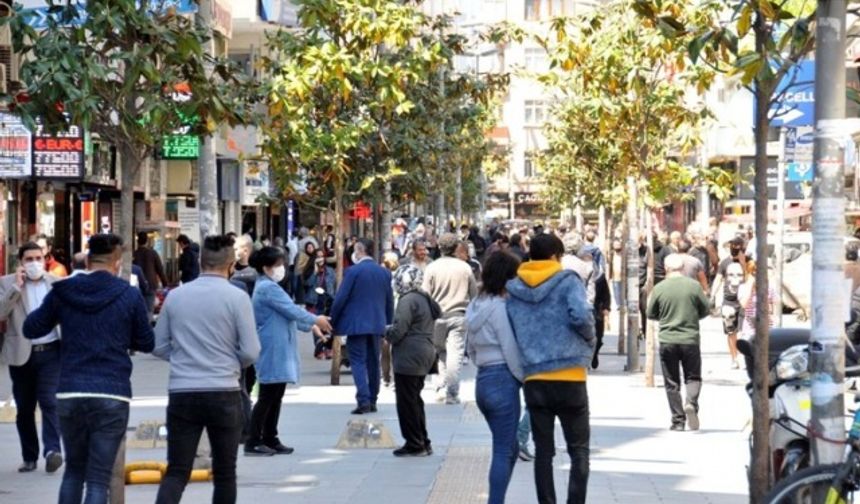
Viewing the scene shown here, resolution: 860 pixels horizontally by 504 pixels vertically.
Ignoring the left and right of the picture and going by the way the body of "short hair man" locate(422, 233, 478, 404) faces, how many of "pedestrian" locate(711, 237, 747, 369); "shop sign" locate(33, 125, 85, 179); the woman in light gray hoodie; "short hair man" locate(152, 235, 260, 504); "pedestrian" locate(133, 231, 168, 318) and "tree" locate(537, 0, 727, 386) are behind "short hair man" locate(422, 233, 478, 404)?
2

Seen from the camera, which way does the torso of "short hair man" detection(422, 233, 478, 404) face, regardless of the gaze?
away from the camera

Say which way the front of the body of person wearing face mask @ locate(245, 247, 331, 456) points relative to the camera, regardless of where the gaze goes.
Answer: to the viewer's right

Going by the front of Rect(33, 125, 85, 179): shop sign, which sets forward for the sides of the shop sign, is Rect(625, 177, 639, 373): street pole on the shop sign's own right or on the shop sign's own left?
on the shop sign's own left

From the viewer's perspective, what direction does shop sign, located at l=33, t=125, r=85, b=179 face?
toward the camera

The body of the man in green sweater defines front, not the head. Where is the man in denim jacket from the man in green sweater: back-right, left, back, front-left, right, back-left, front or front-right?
back

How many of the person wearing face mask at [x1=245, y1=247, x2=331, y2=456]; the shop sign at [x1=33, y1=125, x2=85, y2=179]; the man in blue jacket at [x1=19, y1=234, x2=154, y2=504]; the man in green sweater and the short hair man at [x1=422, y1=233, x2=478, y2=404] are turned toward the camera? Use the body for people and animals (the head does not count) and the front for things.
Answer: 1

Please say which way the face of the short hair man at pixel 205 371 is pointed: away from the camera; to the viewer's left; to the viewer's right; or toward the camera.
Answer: away from the camera

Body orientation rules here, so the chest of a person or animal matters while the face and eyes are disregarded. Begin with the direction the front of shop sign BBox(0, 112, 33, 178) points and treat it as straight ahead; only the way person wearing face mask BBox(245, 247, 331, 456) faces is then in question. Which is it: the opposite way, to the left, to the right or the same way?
to the left

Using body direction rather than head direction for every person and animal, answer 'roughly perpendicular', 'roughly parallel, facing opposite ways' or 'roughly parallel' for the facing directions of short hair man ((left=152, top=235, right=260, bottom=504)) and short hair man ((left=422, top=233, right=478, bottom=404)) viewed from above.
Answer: roughly parallel

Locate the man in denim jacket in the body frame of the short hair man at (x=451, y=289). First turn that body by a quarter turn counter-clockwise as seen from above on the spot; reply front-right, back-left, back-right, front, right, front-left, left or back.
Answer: left

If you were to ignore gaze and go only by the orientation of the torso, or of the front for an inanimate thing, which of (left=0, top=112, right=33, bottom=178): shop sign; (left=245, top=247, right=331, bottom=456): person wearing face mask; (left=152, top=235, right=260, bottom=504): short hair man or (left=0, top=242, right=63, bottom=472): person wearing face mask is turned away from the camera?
the short hair man

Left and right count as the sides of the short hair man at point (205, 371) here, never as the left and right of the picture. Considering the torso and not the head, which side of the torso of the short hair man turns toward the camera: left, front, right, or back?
back

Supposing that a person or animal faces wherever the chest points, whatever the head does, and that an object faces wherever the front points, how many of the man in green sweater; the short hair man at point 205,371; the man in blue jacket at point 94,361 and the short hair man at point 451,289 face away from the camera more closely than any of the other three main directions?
4
